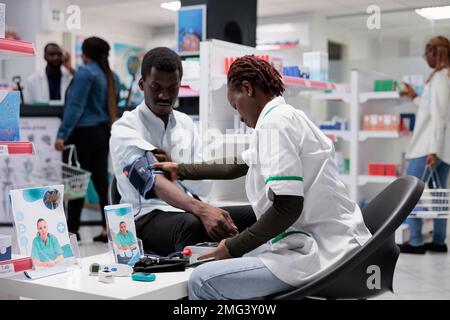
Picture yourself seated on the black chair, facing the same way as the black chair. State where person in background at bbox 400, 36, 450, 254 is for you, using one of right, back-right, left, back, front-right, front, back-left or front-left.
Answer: right

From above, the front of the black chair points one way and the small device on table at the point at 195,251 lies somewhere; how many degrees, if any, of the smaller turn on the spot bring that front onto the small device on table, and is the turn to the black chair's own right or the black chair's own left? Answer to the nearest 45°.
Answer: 0° — it already faces it

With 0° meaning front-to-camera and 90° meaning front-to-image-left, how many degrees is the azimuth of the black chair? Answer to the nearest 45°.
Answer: approximately 90°

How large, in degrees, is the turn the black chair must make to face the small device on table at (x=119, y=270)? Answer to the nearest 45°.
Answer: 0° — it already faces it

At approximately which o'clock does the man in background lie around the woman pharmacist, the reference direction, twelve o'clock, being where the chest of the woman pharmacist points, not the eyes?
The man in background is roughly at 2 o'clock from the woman pharmacist.

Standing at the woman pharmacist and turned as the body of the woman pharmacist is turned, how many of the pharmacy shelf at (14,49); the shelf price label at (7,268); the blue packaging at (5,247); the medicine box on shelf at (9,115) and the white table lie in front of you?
5

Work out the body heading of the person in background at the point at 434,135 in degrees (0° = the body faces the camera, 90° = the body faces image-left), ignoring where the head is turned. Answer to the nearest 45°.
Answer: approximately 90°

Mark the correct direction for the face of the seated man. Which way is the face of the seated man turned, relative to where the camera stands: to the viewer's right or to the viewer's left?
to the viewer's right

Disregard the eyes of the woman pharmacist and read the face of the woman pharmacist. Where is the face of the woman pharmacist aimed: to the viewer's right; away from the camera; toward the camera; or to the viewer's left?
to the viewer's left

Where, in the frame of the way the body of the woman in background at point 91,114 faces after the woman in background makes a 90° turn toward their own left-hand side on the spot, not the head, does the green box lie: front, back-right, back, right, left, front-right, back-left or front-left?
back-left

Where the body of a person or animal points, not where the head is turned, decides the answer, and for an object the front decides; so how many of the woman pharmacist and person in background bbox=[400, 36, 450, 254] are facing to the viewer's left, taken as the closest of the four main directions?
2

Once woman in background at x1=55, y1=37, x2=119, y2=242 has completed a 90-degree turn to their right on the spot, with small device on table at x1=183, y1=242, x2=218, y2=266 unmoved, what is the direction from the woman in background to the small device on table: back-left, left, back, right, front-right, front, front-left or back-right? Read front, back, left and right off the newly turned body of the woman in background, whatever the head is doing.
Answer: back-right
